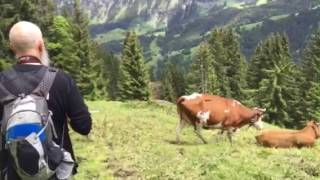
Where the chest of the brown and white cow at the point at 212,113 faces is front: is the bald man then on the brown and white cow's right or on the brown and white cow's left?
on the brown and white cow's right

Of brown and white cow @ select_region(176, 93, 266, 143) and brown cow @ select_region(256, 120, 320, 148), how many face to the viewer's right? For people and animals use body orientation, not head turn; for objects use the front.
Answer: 2

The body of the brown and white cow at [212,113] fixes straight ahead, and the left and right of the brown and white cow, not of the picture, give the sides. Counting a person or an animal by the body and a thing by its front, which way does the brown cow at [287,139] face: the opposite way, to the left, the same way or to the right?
the same way

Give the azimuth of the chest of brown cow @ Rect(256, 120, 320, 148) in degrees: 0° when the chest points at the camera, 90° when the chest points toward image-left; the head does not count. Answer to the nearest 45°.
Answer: approximately 270°

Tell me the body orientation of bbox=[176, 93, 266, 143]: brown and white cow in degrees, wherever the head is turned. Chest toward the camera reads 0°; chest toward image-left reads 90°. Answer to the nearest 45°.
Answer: approximately 270°

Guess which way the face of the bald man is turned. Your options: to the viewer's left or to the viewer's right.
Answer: to the viewer's right

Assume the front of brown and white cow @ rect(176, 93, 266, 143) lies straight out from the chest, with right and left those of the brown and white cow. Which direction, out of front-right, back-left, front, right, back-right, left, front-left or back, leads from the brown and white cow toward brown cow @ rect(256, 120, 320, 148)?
front

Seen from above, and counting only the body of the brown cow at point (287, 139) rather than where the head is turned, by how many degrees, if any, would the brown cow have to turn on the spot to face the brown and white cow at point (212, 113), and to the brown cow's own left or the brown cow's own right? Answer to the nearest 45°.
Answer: approximately 180°

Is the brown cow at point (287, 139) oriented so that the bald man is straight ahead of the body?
no
